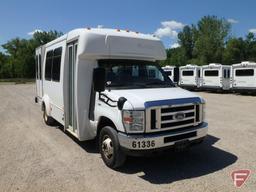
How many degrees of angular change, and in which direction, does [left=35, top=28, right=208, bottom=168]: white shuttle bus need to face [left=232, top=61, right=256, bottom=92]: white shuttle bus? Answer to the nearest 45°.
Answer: approximately 90° to its left

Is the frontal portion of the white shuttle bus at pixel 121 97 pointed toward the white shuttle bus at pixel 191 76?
no

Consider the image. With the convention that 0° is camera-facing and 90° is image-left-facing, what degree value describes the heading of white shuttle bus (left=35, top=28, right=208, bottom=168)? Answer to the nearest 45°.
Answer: approximately 315°

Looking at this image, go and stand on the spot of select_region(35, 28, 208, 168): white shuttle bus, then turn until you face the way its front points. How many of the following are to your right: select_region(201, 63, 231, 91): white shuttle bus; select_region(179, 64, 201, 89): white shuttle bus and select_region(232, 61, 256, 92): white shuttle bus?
0

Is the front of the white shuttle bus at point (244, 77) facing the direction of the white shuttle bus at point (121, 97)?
no
